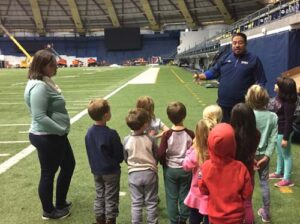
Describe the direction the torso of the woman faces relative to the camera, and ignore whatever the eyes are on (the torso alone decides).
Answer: to the viewer's right

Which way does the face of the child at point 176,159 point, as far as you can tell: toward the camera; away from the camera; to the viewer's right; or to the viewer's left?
away from the camera

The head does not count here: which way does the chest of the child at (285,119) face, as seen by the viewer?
to the viewer's left

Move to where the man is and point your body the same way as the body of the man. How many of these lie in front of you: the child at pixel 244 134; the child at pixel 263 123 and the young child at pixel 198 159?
3

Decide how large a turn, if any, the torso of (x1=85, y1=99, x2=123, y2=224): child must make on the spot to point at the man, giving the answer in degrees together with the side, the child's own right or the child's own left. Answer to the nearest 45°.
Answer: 0° — they already face them

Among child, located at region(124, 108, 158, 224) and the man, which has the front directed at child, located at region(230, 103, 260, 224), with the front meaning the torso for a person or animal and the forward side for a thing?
the man

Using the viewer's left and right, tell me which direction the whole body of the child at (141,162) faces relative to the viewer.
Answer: facing away from the viewer

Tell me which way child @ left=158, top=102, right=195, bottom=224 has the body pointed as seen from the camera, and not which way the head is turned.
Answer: away from the camera

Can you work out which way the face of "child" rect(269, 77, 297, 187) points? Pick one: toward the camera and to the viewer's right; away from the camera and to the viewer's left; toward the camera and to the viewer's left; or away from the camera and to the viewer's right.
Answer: away from the camera and to the viewer's left
